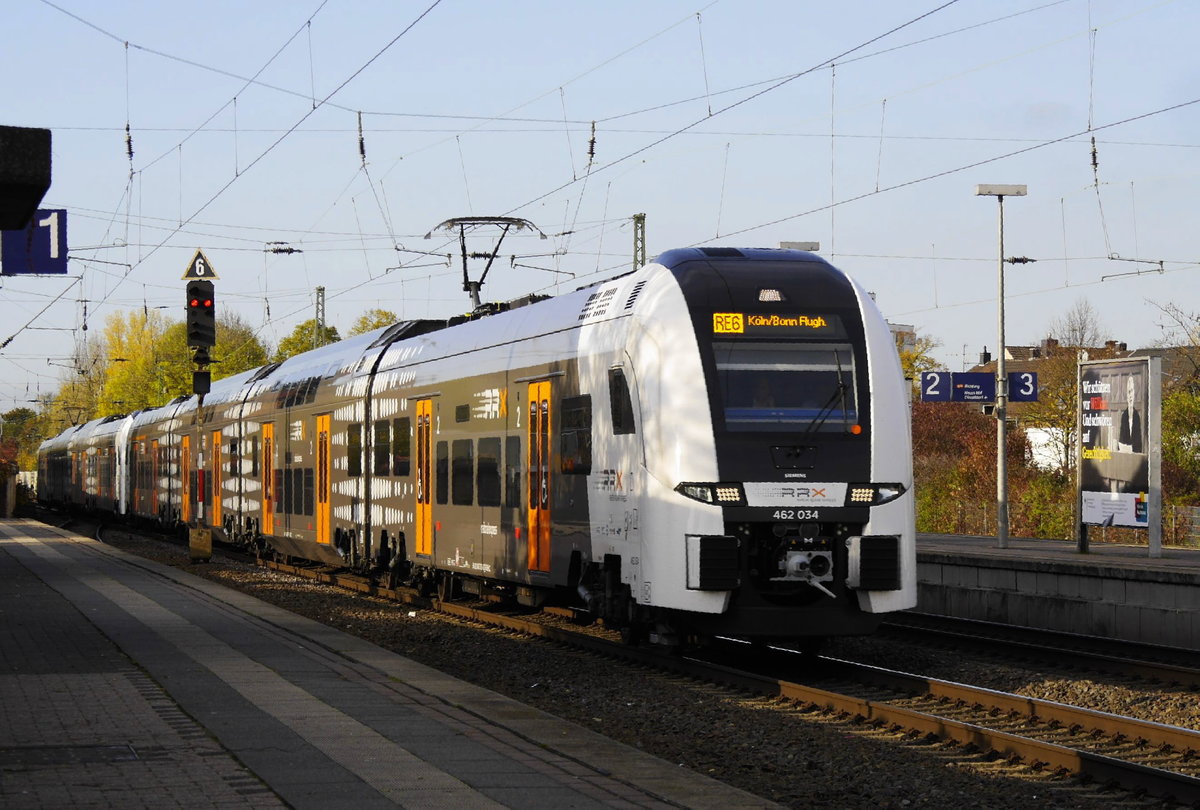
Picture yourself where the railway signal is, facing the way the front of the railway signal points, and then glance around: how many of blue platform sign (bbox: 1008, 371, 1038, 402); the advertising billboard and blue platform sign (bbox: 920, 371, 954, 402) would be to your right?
0

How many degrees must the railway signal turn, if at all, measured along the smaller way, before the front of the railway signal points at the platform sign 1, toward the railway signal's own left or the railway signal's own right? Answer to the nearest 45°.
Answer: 0° — it already faces it

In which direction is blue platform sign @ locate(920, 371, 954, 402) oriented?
toward the camera

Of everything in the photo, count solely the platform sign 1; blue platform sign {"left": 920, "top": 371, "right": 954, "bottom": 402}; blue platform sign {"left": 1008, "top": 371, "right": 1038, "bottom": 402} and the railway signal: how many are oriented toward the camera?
4

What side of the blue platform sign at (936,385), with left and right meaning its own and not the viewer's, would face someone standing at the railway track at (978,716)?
front

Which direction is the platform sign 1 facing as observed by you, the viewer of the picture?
facing the viewer

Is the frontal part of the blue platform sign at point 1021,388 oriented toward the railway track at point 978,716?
yes

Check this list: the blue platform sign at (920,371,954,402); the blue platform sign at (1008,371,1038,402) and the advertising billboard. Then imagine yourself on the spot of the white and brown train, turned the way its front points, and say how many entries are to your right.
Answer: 0

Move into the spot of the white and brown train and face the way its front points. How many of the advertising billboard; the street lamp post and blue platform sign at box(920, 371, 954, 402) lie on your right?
0

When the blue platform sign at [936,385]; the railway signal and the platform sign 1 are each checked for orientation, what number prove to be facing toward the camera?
3

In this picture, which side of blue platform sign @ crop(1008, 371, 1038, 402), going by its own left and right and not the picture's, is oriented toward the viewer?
front
